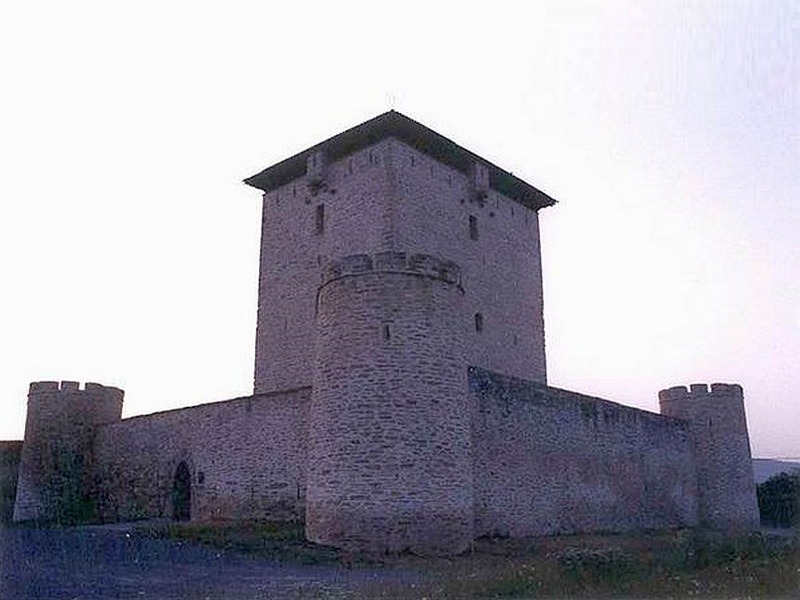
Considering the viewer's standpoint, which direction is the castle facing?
facing the viewer and to the left of the viewer
